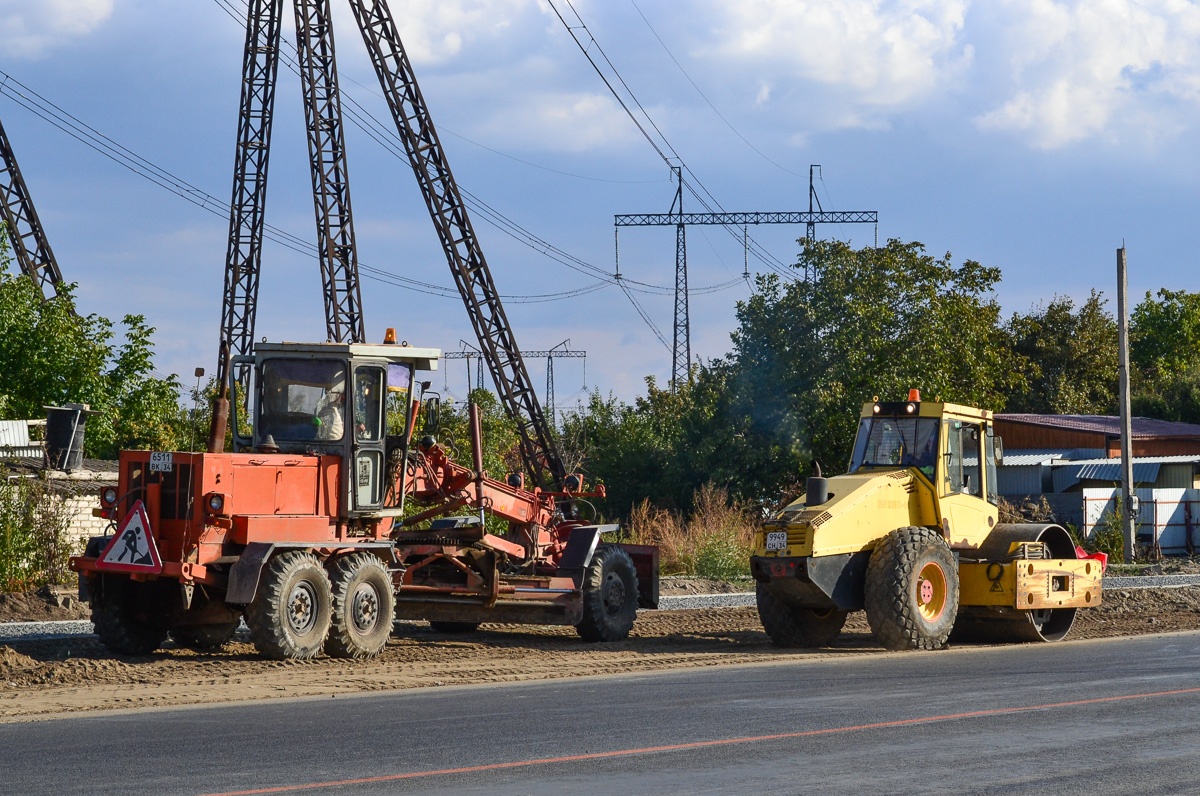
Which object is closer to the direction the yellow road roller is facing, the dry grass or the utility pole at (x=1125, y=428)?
the utility pole

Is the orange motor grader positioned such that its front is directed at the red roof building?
yes

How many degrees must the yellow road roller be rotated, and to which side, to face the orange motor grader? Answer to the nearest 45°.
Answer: approximately 180°

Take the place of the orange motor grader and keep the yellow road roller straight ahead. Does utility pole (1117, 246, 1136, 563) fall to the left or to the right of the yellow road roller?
left

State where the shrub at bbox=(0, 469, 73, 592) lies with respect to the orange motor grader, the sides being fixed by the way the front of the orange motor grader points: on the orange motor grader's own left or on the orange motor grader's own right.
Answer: on the orange motor grader's own left

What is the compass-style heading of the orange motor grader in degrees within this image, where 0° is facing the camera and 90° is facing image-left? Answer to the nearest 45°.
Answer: approximately 225°

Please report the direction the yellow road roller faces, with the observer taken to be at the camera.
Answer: facing away from the viewer and to the right of the viewer

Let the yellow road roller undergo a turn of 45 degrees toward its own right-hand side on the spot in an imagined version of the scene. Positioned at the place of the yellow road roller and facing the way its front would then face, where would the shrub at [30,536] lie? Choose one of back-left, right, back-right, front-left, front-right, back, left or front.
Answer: back
